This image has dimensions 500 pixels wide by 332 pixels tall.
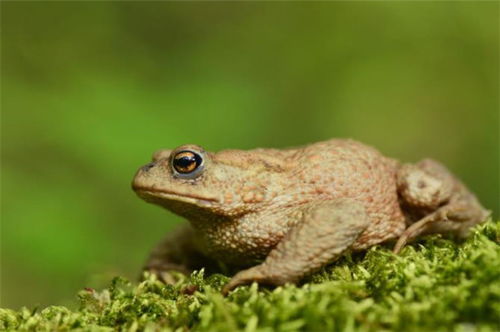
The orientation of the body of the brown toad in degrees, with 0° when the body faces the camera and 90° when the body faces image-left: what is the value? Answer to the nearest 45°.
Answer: approximately 90°
